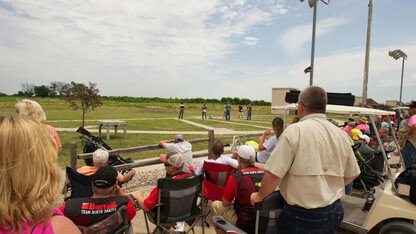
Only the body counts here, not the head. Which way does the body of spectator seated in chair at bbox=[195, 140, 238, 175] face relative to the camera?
away from the camera

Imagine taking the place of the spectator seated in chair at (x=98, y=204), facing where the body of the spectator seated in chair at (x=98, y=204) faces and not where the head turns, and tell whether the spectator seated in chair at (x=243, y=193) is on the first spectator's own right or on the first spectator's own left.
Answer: on the first spectator's own right

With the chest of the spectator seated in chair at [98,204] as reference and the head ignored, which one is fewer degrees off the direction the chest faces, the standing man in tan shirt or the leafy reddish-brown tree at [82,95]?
the leafy reddish-brown tree

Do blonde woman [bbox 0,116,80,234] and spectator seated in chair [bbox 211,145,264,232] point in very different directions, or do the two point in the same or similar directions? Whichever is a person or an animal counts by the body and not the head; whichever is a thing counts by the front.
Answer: same or similar directions

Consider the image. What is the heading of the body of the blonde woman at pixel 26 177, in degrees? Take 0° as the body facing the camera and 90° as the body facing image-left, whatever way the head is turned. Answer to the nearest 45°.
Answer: approximately 180°

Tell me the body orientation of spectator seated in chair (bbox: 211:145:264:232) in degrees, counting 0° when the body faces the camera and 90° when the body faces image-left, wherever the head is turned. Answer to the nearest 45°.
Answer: approximately 135°

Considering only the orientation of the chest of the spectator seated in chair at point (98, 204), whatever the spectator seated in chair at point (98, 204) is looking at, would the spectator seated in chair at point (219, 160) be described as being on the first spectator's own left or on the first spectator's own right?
on the first spectator's own right

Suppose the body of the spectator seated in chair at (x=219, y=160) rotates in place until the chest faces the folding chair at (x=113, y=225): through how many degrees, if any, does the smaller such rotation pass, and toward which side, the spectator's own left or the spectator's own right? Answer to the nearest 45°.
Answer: approximately 135° to the spectator's own left

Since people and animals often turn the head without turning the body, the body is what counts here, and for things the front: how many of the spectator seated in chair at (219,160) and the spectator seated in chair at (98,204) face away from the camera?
2

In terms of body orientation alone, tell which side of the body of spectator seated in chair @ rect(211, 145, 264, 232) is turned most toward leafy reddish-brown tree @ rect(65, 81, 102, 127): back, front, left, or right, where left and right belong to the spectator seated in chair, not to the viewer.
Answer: front

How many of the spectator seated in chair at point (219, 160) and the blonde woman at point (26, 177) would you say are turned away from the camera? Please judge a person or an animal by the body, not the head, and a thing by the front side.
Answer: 2

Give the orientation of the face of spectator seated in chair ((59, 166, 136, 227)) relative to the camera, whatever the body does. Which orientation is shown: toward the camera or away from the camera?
away from the camera

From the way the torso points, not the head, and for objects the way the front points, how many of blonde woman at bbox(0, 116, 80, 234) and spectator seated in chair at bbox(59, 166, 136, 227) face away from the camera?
2

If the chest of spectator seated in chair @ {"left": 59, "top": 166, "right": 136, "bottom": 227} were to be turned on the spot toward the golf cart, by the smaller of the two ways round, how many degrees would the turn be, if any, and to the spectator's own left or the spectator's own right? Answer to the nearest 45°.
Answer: approximately 90° to the spectator's own right

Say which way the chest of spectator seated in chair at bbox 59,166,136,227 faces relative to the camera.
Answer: away from the camera

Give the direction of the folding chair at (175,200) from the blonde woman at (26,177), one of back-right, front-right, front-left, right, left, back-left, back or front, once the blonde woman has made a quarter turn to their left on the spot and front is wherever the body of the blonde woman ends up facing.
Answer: back-right

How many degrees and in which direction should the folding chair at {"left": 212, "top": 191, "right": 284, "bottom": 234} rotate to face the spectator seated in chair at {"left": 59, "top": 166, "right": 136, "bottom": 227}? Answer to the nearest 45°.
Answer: approximately 45° to its left
